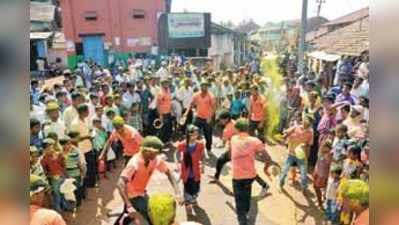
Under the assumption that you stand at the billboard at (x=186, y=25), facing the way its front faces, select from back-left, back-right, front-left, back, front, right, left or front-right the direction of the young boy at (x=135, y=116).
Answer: front

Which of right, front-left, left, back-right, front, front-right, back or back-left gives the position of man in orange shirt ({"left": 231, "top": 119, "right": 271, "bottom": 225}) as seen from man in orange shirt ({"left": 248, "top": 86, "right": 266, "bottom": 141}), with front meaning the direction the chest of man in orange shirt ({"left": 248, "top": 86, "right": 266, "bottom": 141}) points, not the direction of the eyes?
front-left

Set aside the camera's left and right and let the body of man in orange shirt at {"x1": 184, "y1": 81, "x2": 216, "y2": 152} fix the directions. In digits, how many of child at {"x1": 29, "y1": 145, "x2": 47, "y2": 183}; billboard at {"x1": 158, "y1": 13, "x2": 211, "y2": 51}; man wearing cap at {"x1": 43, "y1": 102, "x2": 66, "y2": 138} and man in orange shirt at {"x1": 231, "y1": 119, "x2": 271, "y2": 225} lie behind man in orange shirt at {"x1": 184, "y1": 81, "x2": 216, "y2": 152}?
1

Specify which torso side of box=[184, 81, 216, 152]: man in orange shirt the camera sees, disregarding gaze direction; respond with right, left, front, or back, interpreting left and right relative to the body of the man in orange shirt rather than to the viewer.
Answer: front

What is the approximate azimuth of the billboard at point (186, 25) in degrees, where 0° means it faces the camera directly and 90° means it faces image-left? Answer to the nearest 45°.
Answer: approximately 0°

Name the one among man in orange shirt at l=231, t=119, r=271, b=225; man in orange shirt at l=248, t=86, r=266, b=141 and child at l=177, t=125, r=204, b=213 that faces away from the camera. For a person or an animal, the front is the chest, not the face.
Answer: man in orange shirt at l=231, t=119, r=271, b=225

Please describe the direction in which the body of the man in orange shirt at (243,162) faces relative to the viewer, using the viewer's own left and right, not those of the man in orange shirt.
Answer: facing away from the viewer

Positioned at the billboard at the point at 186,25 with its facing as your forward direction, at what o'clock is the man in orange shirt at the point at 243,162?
The man in orange shirt is roughly at 12 o'clock from the billboard.

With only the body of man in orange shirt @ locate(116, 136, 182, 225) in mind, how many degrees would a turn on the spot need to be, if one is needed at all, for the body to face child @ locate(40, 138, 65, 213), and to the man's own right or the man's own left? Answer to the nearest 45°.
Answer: approximately 180°

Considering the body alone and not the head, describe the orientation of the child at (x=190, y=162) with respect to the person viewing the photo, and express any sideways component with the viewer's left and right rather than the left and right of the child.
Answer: facing the viewer

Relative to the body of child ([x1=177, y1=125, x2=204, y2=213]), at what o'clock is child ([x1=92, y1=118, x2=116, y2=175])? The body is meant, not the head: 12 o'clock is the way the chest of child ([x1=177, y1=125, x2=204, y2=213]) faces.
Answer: child ([x1=92, y1=118, x2=116, y2=175]) is roughly at 4 o'clock from child ([x1=177, y1=125, x2=204, y2=213]).

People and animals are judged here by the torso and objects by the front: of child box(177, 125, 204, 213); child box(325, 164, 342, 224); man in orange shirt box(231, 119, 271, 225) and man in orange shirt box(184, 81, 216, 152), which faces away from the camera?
man in orange shirt box(231, 119, 271, 225)

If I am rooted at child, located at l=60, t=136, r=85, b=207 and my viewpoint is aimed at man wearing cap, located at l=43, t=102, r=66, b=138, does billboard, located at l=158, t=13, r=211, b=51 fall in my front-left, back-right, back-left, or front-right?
front-right

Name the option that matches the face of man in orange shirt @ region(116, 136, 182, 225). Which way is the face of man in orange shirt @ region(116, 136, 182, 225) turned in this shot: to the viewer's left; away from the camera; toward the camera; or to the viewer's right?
toward the camera
